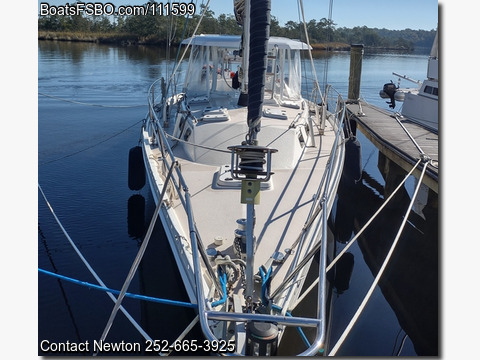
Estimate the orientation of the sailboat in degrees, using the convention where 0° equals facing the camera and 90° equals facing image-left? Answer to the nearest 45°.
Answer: approximately 0°

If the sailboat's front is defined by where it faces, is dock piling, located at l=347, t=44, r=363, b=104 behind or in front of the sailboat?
behind
